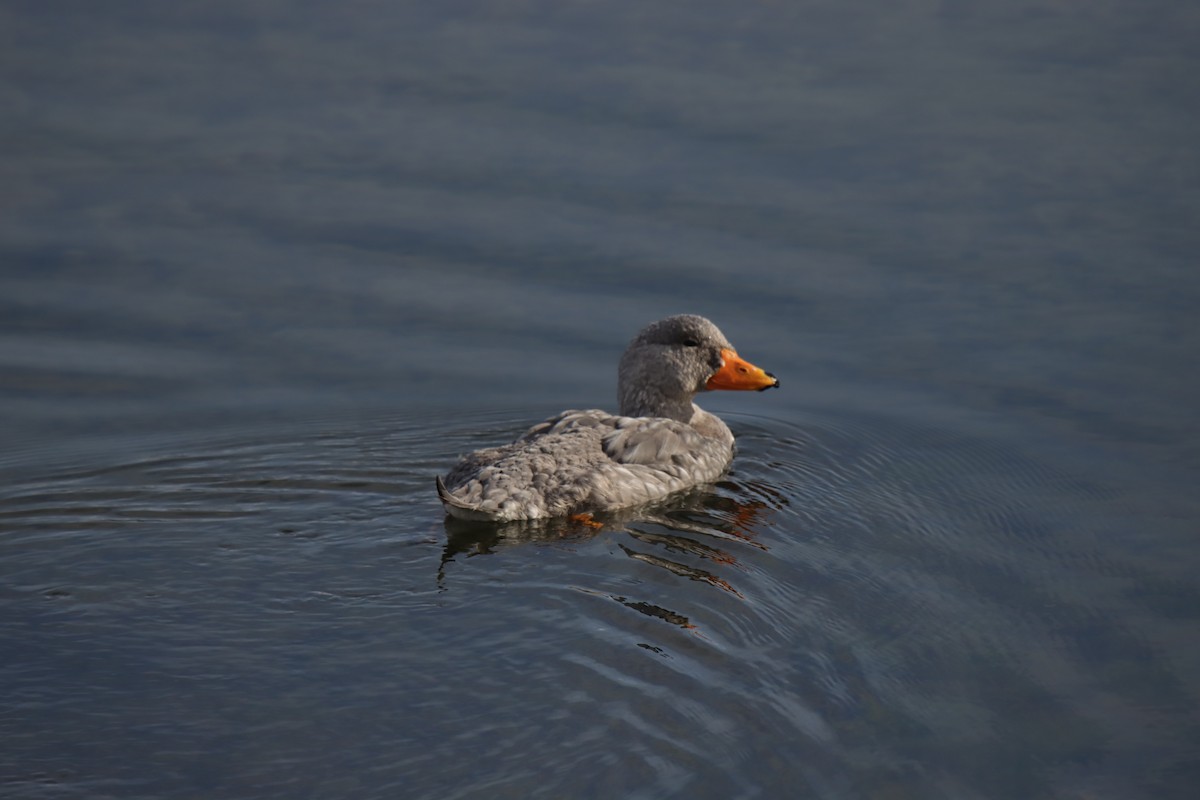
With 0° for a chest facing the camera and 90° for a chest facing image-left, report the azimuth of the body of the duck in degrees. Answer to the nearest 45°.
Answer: approximately 225°
